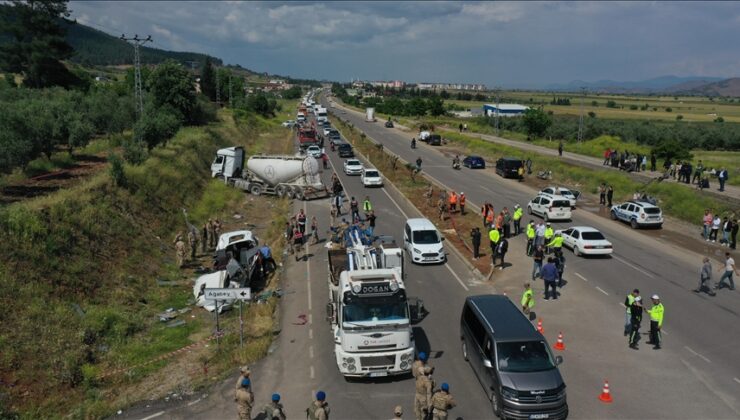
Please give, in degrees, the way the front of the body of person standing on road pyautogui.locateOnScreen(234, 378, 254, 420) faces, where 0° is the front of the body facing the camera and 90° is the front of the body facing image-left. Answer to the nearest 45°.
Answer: approximately 180°

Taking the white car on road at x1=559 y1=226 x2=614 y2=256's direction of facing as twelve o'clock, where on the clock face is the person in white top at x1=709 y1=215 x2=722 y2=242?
The person in white top is roughly at 3 o'clock from the white car on road.

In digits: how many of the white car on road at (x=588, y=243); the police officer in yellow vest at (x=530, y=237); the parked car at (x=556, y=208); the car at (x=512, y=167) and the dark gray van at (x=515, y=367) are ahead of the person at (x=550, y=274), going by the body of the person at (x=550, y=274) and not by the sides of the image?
4

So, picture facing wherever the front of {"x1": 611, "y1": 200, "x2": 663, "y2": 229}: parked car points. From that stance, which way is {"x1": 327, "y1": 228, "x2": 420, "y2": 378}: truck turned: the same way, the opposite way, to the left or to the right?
the opposite way

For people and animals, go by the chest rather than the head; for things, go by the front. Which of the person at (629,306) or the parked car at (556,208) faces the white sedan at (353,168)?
the parked car

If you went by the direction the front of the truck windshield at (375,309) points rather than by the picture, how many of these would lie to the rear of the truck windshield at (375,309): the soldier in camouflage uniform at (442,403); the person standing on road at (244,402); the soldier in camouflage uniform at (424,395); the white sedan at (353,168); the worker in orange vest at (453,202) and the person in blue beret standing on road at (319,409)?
2

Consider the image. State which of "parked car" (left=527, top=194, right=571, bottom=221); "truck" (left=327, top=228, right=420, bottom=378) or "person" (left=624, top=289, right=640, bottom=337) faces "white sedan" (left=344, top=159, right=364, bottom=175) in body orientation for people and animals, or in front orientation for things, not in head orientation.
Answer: the parked car

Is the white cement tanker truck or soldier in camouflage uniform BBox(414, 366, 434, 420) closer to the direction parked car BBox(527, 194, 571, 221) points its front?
the white cement tanker truck

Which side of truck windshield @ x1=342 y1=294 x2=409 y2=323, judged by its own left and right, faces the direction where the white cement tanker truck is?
back

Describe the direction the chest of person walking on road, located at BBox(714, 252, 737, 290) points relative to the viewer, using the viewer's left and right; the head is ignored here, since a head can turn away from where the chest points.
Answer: facing to the left of the viewer

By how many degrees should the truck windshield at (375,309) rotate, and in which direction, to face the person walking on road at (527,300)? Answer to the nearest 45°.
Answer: approximately 135° to its left
